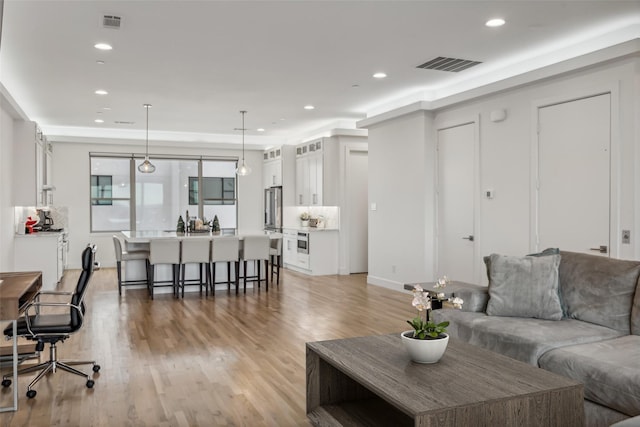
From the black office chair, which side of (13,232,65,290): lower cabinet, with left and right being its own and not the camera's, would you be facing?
right

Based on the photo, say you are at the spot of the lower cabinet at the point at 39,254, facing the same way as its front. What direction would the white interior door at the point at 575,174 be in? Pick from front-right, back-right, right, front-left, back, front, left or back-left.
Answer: front-right

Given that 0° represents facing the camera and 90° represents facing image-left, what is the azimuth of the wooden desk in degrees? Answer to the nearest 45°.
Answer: approximately 270°

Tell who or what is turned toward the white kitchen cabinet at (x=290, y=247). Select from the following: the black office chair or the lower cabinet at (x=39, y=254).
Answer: the lower cabinet

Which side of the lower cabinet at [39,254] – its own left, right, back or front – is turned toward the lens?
right

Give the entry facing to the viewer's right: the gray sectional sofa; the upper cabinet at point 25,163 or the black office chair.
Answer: the upper cabinet

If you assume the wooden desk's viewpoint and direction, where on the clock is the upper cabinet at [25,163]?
The upper cabinet is roughly at 9 o'clock from the wooden desk.

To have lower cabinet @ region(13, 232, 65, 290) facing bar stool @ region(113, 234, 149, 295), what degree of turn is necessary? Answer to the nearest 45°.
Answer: approximately 45° to its right

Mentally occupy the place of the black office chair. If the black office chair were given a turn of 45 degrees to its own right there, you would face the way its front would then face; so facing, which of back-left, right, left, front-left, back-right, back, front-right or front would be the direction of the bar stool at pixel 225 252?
right

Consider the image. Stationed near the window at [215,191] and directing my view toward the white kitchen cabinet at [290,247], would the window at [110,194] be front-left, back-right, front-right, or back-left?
back-right

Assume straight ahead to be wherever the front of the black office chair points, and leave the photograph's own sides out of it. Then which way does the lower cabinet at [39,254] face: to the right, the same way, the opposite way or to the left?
the opposite way

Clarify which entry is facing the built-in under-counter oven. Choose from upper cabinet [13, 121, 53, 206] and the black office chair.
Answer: the upper cabinet

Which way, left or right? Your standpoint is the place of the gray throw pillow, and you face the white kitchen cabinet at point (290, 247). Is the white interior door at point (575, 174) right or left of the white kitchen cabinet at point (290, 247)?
right
